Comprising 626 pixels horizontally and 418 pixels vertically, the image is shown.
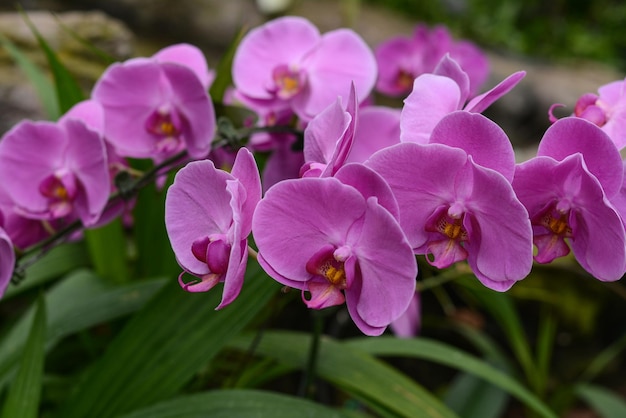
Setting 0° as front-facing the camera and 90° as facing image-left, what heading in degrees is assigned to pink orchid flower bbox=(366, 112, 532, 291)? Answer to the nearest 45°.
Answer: approximately 0°
